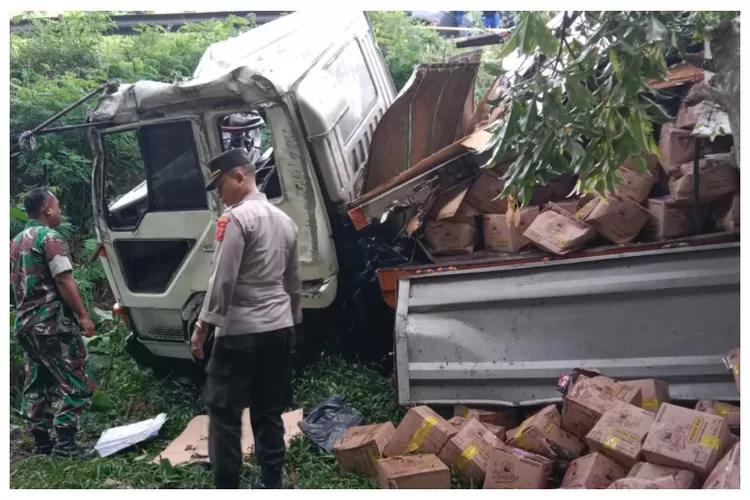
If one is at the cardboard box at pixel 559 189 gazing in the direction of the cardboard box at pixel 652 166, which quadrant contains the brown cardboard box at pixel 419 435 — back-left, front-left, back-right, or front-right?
back-right

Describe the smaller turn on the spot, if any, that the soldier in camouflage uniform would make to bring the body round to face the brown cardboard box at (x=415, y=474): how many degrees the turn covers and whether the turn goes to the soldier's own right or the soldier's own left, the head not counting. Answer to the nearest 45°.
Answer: approximately 90° to the soldier's own right

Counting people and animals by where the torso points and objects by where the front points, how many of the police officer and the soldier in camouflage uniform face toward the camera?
0

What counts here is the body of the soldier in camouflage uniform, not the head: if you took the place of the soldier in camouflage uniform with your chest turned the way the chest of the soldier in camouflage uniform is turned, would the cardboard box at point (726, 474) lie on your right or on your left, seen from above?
on your right

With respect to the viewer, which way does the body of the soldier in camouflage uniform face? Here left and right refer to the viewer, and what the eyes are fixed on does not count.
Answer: facing away from the viewer and to the right of the viewer
